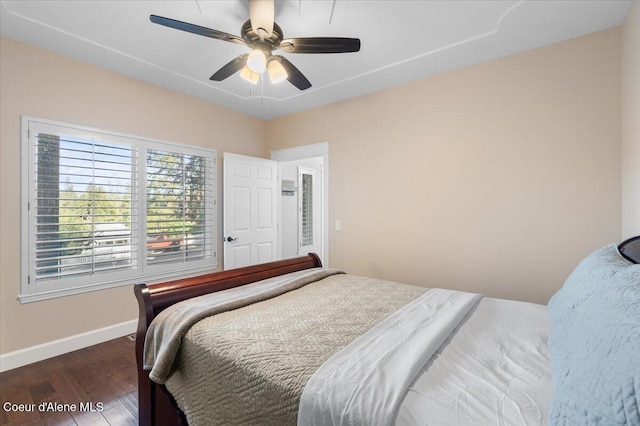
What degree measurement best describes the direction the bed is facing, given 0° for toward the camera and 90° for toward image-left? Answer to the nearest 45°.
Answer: approximately 135°

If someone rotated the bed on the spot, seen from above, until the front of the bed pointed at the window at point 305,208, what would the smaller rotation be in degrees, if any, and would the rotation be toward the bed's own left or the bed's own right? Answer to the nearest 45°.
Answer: approximately 45° to the bed's own right
